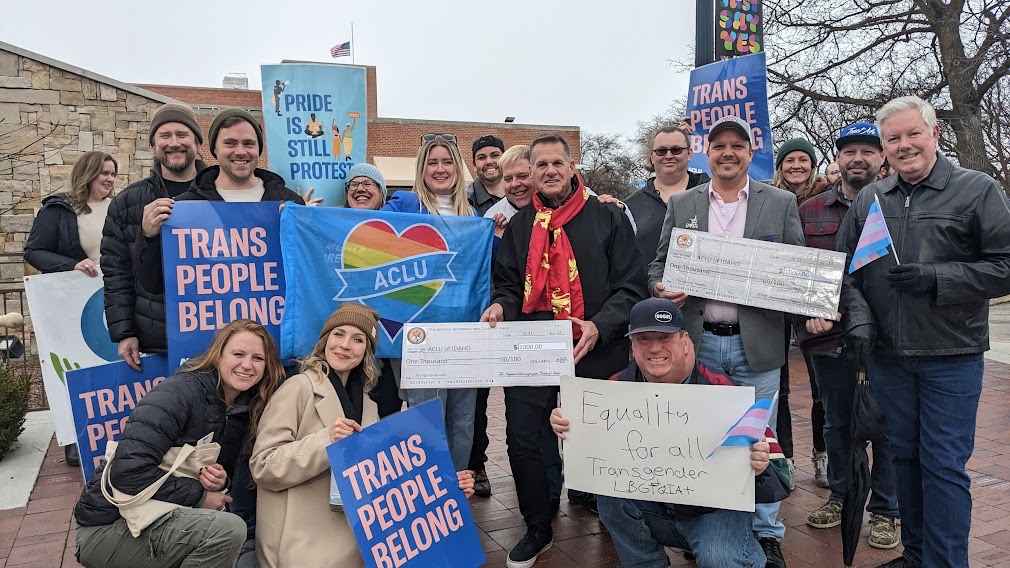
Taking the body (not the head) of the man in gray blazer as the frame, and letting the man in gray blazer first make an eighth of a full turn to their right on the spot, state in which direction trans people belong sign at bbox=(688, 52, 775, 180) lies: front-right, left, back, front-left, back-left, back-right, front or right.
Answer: back-right

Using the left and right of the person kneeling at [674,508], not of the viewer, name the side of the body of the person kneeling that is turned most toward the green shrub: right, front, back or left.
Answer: right

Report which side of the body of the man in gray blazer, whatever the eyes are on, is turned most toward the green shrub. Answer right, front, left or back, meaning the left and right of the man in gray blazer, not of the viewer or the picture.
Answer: right

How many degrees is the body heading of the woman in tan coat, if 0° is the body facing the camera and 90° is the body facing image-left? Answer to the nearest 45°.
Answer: approximately 315°

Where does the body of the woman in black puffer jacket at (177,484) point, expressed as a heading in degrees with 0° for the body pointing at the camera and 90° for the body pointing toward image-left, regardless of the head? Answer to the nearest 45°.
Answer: approximately 315°

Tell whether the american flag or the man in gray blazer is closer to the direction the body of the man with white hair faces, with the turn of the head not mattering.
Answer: the man in gray blazer

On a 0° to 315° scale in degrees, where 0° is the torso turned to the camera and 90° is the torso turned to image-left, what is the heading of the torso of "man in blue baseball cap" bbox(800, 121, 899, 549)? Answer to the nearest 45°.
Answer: approximately 0°

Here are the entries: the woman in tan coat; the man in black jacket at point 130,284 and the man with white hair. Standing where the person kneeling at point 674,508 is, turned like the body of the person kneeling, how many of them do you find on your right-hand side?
2

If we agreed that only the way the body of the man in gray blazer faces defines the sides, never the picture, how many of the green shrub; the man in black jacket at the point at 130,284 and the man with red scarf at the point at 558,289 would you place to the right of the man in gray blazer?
3
